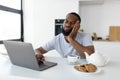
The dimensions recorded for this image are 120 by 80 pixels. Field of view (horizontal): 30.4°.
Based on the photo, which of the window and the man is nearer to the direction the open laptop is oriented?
the man

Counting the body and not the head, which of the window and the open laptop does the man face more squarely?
the open laptop

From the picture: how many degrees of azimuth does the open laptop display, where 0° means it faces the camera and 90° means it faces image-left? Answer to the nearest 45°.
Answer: approximately 225°

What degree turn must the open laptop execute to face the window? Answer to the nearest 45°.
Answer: approximately 45° to its left

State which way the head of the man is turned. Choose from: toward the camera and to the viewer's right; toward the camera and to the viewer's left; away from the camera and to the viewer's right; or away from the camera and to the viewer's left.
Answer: toward the camera and to the viewer's left

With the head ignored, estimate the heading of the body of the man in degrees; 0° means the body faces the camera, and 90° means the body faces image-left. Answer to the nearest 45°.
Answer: approximately 45°

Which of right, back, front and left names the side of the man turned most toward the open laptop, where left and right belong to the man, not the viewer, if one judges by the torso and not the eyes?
front

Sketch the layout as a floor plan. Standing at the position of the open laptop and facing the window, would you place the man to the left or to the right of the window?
right

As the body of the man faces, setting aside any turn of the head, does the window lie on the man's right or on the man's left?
on the man's right

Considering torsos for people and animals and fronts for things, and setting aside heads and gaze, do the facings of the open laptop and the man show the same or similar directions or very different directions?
very different directions
